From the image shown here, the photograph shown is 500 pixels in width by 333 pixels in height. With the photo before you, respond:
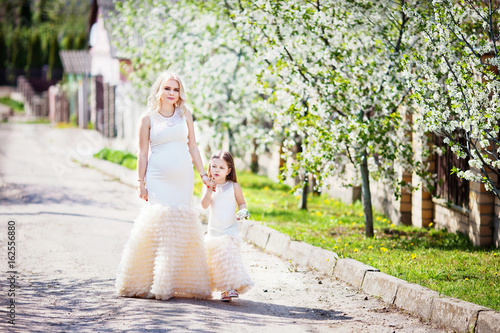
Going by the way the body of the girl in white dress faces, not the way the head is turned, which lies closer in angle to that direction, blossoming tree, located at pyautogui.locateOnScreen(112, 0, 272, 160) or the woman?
the woman

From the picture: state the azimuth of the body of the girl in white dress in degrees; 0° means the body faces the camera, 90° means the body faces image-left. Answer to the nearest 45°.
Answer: approximately 0°

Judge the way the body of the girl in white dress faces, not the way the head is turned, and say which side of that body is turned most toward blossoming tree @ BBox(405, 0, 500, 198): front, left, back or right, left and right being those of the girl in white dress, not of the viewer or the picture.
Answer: left

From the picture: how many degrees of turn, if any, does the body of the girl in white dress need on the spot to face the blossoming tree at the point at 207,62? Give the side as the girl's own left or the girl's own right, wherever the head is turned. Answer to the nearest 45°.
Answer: approximately 180°

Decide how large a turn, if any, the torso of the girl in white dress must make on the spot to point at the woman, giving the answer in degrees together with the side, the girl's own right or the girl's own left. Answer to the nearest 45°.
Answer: approximately 90° to the girl's own right

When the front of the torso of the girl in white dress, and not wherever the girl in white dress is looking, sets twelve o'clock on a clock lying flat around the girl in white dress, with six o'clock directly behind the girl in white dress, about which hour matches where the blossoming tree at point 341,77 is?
The blossoming tree is roughly at 7 o'clock from the girl in white dress.
